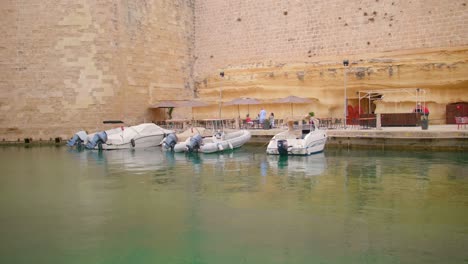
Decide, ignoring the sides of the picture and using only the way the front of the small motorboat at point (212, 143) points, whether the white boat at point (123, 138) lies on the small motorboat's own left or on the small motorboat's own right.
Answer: on the small motorboat's own left

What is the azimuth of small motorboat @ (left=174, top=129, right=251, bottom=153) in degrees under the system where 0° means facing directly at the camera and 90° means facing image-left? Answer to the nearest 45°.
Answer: approximately 225°

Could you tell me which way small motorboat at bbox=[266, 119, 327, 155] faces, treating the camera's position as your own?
facing away from the viewer and to the right of the viewer

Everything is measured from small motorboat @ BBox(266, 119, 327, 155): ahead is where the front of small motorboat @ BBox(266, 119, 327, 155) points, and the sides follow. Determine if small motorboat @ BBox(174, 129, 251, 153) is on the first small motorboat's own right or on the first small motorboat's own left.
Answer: on the first small motorboat's own left

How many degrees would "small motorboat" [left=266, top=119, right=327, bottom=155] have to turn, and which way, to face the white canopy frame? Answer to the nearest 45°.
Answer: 0° — it already faces it

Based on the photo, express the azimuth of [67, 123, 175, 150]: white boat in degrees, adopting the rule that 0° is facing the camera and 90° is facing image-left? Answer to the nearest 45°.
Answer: approximately 225°

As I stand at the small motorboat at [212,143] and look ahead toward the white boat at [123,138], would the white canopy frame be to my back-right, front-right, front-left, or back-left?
back-right
